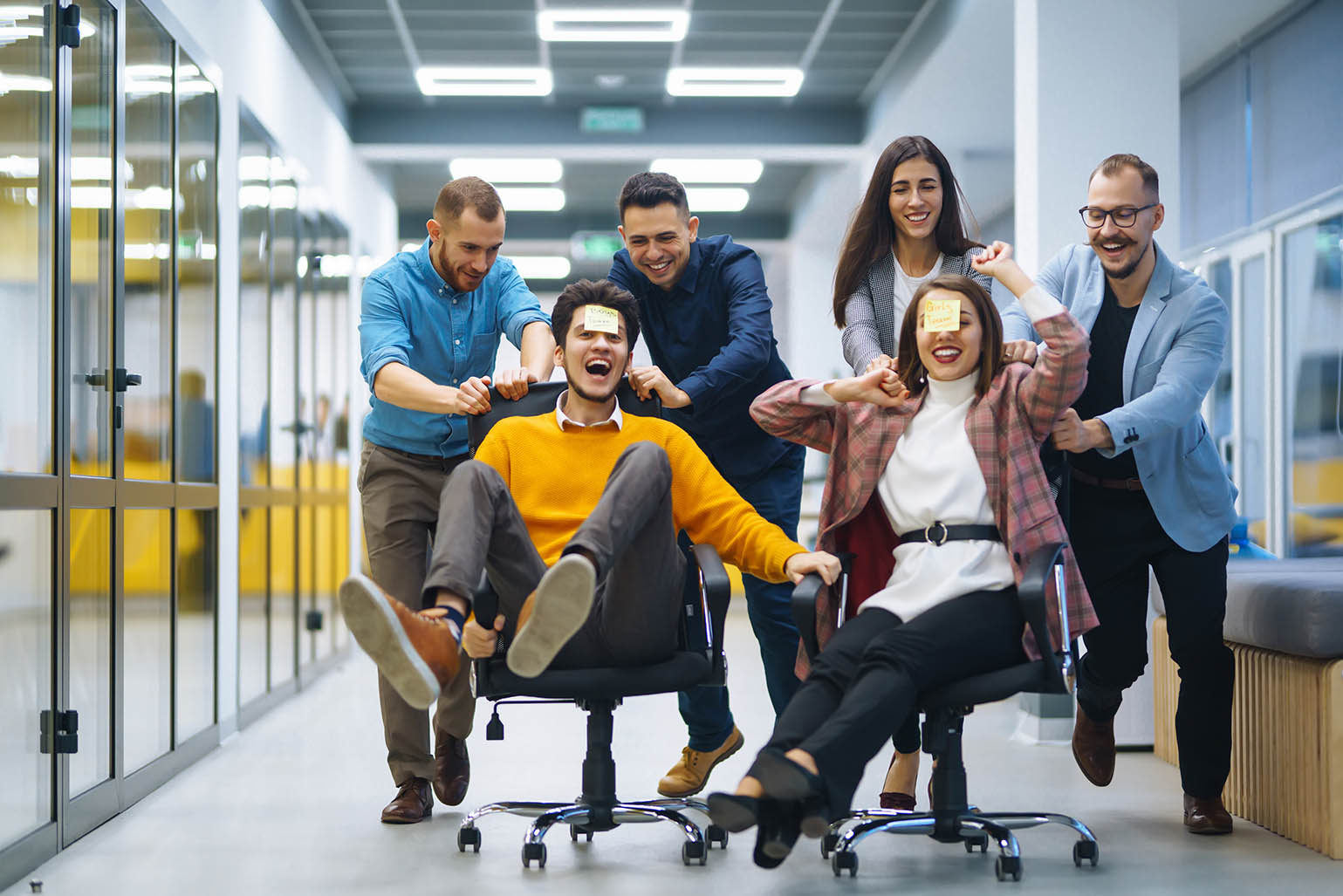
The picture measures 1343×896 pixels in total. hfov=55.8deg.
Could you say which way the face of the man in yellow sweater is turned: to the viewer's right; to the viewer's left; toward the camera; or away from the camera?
toward the camera

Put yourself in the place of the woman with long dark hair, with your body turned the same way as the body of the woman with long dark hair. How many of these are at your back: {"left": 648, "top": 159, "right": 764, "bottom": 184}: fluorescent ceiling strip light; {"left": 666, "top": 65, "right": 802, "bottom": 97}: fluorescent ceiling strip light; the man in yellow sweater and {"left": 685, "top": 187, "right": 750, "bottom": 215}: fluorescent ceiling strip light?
3

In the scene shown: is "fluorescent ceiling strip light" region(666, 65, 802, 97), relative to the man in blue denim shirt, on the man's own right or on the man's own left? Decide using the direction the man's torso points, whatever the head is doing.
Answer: on the man's own left

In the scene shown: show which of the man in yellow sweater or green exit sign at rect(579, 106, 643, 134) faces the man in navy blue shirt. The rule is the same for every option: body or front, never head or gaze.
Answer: the green exit sign

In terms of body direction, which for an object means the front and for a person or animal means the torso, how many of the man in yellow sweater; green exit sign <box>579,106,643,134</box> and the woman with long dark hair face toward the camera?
3

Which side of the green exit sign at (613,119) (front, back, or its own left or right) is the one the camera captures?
front

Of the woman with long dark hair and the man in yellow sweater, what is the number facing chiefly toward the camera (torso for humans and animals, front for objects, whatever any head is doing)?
2

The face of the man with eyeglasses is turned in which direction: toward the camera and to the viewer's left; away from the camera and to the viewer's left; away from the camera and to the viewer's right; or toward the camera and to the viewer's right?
toward the camera and to the viewer's left

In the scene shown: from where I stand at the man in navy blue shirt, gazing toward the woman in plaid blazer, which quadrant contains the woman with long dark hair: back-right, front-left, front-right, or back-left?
front-left

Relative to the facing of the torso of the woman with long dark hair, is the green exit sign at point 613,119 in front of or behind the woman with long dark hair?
behind

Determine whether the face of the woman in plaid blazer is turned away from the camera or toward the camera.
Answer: toward the camera

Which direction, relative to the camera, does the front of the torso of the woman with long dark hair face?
toward the camera

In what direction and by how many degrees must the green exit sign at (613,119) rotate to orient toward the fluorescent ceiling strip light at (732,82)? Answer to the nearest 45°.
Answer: approximately 45° to its left

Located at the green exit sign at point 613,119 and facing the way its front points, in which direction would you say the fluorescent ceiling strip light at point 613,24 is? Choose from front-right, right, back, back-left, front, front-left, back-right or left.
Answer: front
